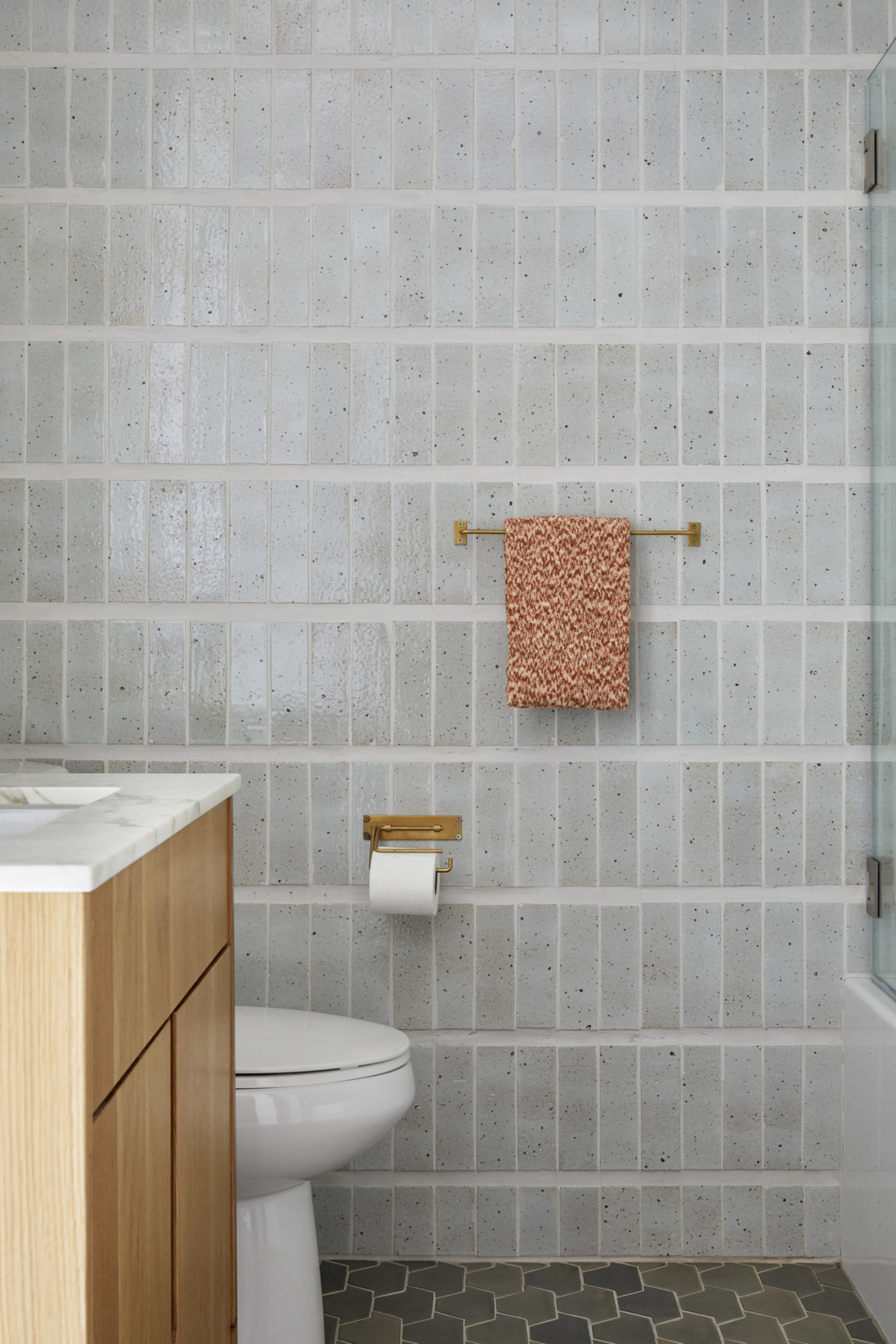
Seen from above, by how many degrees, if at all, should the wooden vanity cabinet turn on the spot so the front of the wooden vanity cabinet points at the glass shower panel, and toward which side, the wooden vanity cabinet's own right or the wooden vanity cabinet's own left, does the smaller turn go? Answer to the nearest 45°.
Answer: approximately 45° to the wooden vanity cabinet's own left

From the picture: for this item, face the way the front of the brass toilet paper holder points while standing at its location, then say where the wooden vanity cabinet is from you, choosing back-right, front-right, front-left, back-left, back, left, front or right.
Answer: front

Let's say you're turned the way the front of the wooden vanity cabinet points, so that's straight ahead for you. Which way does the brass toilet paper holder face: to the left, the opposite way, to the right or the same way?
to the right

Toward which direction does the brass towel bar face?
toward the camera

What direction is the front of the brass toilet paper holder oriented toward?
toward the camera

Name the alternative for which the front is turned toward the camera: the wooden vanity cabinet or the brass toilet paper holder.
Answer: the brass toilet paper holder

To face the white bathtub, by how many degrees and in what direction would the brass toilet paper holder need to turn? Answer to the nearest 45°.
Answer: approximately 90° to its left

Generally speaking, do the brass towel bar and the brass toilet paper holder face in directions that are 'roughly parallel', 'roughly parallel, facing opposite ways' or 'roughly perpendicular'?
roughly parallel

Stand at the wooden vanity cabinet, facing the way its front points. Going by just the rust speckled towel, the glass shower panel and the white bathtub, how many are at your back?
0

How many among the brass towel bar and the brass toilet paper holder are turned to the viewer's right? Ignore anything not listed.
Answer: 0

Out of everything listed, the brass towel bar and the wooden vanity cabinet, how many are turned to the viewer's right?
1

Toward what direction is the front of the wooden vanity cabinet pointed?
to the viewer's right

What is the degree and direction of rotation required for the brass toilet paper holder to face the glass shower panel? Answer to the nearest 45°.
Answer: approximately 90° to its left

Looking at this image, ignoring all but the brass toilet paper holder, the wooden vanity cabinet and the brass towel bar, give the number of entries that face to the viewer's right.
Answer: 1
